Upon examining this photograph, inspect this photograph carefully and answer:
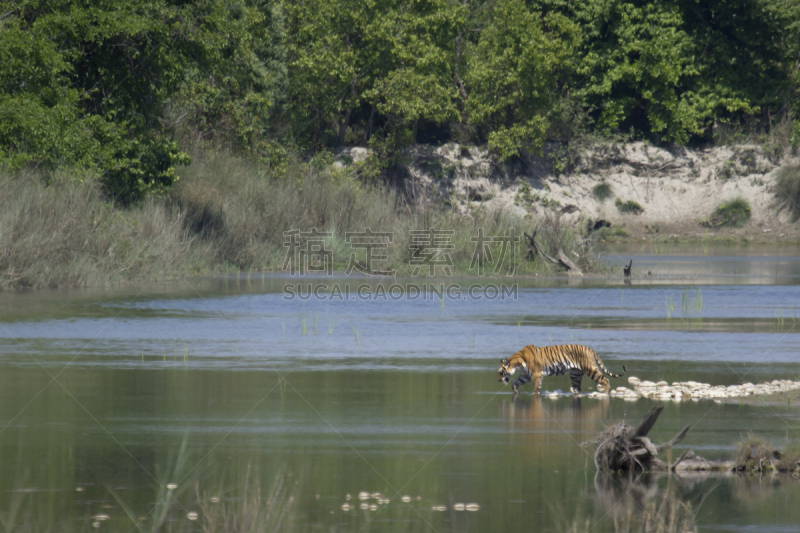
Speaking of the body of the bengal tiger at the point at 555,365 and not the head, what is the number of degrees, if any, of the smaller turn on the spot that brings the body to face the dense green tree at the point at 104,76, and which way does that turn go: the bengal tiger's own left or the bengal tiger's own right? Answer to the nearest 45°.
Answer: approximately 45° to the bengal tiger's own right

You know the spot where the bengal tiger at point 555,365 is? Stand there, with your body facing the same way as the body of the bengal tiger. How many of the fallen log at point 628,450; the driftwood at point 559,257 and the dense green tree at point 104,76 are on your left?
1

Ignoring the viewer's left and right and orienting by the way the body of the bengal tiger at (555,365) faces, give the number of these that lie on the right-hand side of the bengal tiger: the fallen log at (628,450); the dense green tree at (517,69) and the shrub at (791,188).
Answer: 2

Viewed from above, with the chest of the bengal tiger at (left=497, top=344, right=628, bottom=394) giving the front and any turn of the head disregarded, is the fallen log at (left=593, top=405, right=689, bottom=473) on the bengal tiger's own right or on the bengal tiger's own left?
on the bengal tiger's own left

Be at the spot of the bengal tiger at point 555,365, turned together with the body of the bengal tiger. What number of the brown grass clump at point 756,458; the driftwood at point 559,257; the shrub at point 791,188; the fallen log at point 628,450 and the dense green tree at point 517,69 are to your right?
3

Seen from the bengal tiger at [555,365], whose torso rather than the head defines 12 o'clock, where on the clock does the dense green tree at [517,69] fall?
The dense green tree is roughly at 3 o'clock from the bengal tiger.

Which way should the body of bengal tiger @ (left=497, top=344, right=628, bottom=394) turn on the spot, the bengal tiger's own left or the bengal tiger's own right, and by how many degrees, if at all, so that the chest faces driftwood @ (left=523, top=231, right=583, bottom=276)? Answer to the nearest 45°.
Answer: approximately 90° to the bengal tiger's own right

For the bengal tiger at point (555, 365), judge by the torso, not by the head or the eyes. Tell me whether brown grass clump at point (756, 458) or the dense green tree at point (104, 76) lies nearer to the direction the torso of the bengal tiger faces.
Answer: the dense green tree

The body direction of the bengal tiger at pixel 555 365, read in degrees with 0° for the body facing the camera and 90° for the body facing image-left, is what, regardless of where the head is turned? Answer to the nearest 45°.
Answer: approximately 90°

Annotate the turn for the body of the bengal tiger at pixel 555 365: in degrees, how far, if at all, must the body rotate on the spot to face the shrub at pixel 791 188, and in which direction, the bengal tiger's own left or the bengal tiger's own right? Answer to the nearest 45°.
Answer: approximately 90° to the bengal tiger's own right

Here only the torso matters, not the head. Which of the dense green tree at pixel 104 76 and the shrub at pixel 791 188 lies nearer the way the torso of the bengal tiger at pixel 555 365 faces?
the dense green tree

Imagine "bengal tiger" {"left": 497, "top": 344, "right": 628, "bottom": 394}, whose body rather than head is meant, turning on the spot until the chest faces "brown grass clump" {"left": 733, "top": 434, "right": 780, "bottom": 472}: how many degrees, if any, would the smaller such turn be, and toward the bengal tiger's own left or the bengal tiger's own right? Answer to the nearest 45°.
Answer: approximately 135° to the bengal tiger's own left

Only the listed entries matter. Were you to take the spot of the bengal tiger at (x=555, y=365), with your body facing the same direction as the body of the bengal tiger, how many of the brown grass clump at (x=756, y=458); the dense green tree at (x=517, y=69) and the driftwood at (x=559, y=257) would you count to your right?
2

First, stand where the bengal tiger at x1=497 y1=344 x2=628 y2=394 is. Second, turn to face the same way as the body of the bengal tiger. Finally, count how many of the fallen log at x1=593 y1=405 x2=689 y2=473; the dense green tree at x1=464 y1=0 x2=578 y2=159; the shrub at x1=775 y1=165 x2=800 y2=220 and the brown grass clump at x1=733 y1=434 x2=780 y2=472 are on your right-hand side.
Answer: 2
